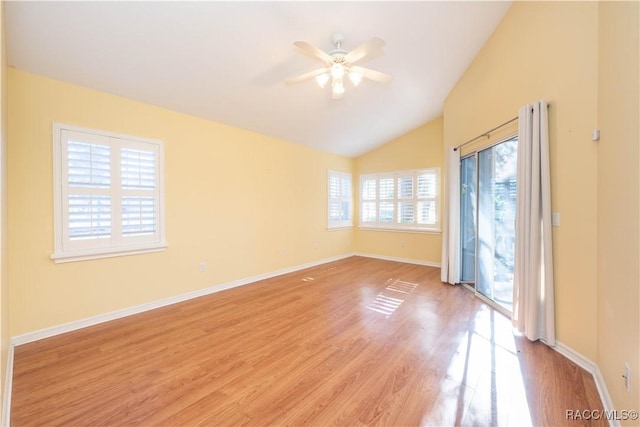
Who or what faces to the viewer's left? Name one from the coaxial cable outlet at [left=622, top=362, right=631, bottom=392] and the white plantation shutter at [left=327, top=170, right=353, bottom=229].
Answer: the coaxial cable outlet

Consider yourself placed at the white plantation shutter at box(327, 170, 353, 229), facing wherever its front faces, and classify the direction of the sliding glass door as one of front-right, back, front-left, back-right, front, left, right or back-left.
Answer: front

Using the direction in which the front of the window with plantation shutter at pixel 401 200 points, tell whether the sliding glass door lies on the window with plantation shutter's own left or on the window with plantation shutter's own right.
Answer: on the window with plantation shutter's own left

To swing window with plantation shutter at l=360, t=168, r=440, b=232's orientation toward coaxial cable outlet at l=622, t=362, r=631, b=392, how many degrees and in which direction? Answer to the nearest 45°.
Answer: approximately 45° to its left

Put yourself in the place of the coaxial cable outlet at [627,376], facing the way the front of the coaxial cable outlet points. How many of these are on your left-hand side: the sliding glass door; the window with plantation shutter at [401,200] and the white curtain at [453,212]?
0

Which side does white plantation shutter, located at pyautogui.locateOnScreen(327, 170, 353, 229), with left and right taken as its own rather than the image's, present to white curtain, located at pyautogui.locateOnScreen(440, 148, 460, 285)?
front

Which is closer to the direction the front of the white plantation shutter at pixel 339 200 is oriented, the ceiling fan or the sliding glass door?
the sliding glass door

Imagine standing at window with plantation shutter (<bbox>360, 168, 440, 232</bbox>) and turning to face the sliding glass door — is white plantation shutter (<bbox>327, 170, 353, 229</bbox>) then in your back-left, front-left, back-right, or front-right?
back-right

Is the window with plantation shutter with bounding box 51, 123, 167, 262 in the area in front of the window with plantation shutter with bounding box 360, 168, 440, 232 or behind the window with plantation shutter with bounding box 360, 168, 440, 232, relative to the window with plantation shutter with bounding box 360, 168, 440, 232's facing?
in front

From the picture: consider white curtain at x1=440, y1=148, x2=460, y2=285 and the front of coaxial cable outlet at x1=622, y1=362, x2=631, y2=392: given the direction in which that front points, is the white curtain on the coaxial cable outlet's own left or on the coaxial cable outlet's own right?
on the coaxial cable outlet's own right

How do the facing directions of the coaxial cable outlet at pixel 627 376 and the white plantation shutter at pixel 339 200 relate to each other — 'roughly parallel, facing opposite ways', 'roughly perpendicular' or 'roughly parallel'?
roughly parallel, facing opposite ways

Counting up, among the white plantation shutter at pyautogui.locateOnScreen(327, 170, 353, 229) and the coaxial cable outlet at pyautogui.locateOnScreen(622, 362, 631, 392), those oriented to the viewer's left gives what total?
1

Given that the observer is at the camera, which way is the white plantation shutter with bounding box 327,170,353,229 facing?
facing the viewer and to the right of the viewer

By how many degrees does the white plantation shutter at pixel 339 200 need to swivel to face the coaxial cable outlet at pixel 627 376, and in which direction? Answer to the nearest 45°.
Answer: approximately 45° to its right

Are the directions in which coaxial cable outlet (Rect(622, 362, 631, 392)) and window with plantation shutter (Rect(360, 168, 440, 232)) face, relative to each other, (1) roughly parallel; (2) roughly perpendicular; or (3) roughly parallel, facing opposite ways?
roughly perpendicular

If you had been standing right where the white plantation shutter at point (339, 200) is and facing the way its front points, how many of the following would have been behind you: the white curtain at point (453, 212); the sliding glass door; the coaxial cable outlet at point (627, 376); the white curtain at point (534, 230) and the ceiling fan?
0

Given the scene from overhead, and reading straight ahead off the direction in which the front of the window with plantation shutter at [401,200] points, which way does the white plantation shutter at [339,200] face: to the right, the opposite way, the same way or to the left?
to the left

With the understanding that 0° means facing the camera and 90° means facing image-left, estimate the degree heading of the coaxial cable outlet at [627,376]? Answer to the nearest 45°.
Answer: approximately 90°

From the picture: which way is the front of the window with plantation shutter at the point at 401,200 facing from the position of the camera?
facing the viewer and to the left of the viewer
